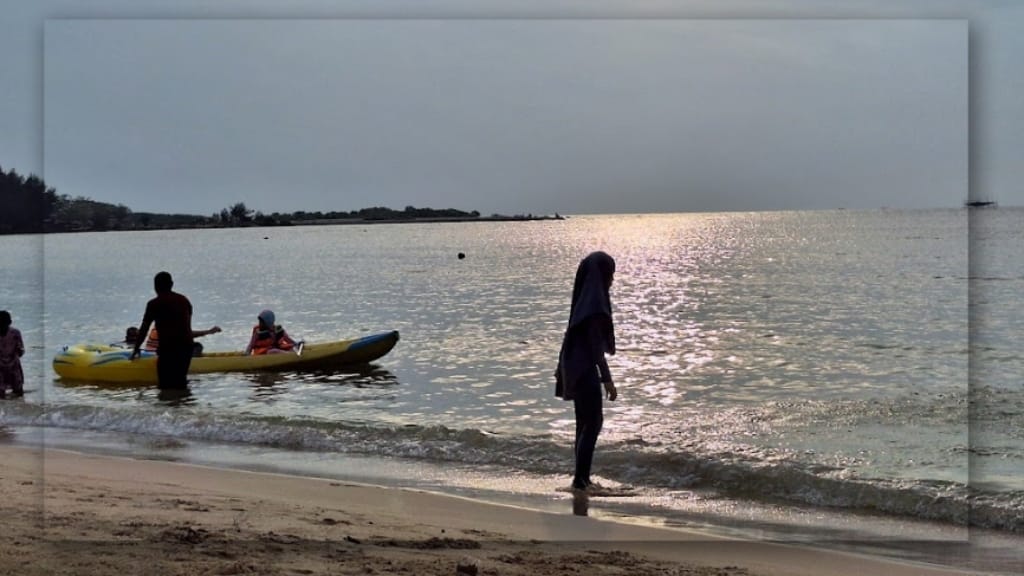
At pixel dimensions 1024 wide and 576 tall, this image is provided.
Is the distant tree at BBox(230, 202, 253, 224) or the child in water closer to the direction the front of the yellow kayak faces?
the distant tree

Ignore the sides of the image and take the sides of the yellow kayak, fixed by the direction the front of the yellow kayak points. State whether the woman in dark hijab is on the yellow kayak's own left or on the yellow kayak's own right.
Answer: on the yellow kayak's own right

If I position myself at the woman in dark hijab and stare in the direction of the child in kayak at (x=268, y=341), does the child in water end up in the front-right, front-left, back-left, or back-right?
front-left

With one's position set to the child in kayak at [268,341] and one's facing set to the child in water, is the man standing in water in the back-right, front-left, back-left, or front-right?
front-left

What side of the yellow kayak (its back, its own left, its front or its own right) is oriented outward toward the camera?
right
